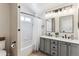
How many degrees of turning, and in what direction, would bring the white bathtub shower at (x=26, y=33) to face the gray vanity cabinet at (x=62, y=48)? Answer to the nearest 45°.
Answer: approximately 45° to its left

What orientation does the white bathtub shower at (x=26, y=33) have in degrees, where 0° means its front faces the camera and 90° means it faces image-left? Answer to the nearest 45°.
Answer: approximately 315°

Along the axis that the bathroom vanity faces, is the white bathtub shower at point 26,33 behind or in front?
in front

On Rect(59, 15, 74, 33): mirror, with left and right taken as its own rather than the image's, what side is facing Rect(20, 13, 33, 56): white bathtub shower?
front
